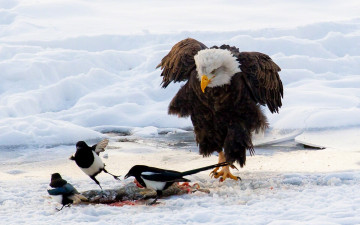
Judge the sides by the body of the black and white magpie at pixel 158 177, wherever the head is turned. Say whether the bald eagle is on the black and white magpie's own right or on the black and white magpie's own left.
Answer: on the black and white magpie's own right

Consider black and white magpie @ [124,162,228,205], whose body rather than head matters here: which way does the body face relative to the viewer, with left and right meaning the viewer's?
facing to the left of the viewer

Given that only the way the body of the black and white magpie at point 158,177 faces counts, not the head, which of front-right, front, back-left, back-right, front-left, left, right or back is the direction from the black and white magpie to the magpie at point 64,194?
front

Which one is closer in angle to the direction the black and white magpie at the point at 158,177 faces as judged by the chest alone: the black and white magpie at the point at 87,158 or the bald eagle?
the black and white magpie

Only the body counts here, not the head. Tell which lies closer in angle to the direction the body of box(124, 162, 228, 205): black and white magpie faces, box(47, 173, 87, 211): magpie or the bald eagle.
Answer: the magpie

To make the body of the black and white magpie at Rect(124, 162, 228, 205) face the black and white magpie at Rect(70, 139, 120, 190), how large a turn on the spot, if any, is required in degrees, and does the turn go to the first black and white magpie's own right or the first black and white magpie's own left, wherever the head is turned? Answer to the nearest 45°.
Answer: approximately 45° to the first black and white magpie's own right

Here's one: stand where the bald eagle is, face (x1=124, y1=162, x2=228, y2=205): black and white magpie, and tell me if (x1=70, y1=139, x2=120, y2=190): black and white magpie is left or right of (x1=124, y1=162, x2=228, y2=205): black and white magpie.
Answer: right
